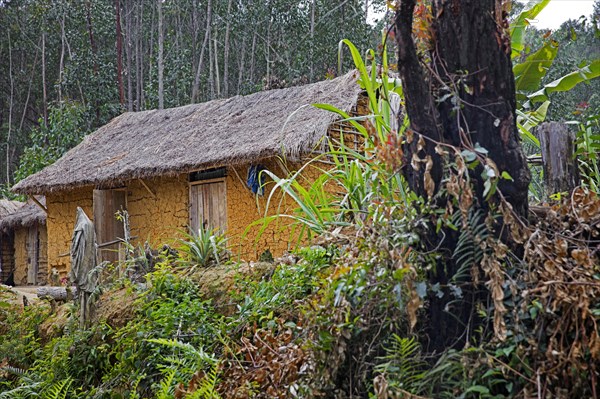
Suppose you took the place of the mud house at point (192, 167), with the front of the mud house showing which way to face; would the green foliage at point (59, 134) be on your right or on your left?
on your right

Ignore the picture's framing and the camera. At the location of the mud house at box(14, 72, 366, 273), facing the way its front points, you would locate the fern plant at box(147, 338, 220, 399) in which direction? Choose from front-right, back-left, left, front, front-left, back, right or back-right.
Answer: front-left

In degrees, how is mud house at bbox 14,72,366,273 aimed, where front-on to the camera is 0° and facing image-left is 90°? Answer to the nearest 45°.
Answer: approximately 45°

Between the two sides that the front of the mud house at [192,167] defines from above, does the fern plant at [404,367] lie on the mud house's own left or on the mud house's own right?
on the mud house's own left

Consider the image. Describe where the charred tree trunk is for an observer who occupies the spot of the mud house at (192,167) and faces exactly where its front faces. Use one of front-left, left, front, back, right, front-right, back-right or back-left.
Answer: front-left

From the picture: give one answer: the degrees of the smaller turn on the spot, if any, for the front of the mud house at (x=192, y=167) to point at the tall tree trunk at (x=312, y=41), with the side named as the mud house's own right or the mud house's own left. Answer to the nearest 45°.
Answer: approximately 135° to the mud house's own right

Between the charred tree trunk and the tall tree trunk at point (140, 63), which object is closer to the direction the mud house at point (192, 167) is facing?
the charred tree trunk

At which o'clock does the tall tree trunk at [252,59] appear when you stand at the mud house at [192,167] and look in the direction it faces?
The tall tree trunk is roughly at 5 o'clock from the mud house.

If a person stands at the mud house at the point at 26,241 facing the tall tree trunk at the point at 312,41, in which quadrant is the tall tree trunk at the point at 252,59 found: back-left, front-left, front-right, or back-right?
front-left

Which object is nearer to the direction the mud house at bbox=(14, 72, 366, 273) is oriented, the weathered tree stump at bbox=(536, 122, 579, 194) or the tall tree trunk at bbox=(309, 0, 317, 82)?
the weathered tree stump

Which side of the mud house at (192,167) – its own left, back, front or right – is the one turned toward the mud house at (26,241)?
right
